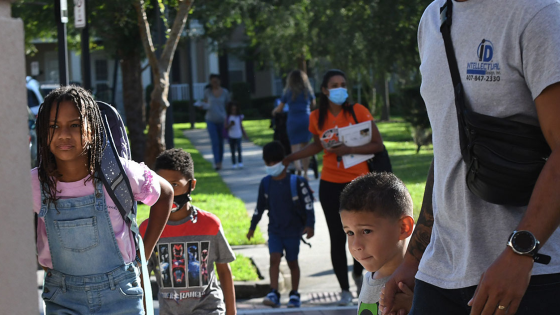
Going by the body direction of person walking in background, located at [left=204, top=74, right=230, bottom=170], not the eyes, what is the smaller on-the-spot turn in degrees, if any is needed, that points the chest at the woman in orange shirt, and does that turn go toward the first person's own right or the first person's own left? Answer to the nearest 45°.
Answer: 0° — they already face them

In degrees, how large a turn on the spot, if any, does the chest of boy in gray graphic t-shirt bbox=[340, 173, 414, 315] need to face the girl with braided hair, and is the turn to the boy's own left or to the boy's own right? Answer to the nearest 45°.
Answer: approximately 45° to the boy's own right

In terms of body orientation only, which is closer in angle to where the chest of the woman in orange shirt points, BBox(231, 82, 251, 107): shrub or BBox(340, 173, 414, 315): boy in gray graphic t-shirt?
the boy in gray graphic t-shirt

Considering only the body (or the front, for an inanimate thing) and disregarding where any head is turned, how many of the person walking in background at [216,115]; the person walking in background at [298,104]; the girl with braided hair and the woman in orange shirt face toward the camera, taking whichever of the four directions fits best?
3

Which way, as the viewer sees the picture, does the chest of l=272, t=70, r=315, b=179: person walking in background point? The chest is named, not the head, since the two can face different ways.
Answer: away from the camera

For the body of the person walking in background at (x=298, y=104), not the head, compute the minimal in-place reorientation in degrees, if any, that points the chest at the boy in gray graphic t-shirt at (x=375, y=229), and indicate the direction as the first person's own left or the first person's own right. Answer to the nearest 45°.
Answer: approximately 180°

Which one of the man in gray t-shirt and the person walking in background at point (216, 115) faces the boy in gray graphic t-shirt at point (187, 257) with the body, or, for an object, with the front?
the person walking in background

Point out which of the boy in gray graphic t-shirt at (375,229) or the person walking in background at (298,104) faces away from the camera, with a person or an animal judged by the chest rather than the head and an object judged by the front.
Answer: the person walking in background

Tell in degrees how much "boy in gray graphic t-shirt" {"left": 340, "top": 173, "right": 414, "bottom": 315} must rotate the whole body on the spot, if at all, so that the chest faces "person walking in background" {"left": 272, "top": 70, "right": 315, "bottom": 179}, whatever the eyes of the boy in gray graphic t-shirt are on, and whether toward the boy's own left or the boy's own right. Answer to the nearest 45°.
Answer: approximately 135° to the boy's own right

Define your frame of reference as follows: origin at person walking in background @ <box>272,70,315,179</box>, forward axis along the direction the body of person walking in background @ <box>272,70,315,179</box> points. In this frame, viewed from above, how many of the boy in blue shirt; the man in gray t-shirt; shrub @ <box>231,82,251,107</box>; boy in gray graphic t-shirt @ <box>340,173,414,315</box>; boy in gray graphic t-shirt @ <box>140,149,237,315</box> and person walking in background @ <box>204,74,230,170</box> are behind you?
4
